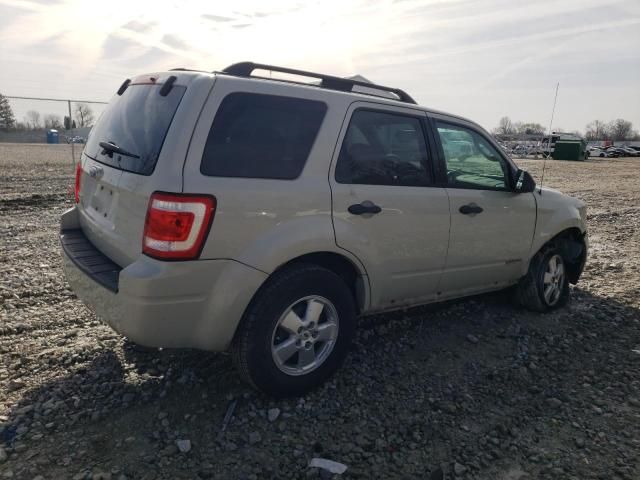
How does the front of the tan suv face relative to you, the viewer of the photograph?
facing away from the viewer and to the right of the viewer

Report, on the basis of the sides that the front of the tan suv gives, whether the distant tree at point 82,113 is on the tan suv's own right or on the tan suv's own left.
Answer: on the tan suv's own left
